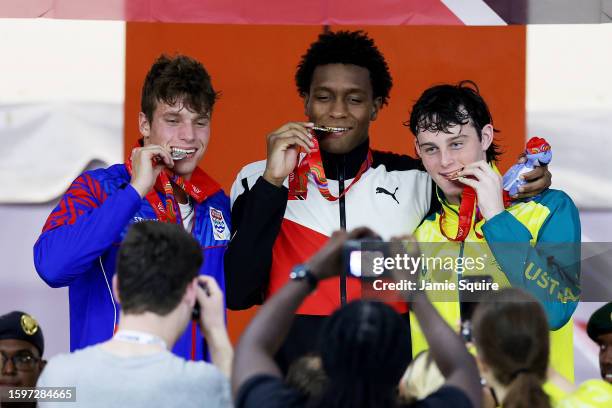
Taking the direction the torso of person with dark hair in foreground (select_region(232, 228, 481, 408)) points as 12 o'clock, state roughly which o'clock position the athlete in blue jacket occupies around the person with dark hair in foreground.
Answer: The athlete in blue jacket is roughly at 11 o'clock from the person with dark hair in foreground.

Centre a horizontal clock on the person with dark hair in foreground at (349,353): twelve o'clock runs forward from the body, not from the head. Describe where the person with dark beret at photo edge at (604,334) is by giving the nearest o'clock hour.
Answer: the person with dark beret at photo edge at (604,334) is roughly at 1 o'clock from the person with dark hair in foreground at (349,353).

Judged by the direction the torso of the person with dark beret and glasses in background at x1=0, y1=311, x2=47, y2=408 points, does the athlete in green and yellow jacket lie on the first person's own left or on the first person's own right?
on the first person's own left

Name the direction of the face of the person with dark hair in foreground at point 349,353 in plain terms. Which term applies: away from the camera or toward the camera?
away from the camera

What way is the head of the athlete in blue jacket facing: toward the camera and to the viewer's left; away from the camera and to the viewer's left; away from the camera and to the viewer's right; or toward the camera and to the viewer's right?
toward the camera and to the viewer's right

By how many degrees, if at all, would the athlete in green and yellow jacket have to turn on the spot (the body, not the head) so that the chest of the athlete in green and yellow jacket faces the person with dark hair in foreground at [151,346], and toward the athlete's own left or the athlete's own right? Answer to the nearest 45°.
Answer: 0° — they already face them

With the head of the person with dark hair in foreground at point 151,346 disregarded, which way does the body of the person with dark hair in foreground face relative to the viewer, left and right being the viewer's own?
facing away from the viewer

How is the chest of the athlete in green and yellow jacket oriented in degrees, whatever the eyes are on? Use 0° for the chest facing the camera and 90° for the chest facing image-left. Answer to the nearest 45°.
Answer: approximately 45°

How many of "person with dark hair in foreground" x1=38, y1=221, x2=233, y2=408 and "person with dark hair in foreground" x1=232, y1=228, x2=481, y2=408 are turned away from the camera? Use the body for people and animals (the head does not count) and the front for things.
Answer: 2

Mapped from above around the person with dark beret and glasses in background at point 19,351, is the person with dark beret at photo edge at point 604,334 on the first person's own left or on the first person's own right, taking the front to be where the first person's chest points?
on the first person's own left

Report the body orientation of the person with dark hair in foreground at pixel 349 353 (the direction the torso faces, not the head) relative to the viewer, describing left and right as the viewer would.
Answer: facing away from the viewer

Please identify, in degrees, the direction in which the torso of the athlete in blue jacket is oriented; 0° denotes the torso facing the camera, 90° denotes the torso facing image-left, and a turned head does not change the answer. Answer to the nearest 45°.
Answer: approximately 315°

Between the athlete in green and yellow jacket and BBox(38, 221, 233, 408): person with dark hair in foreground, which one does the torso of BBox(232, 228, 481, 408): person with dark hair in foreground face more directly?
the athlete in green and yellow jacket
